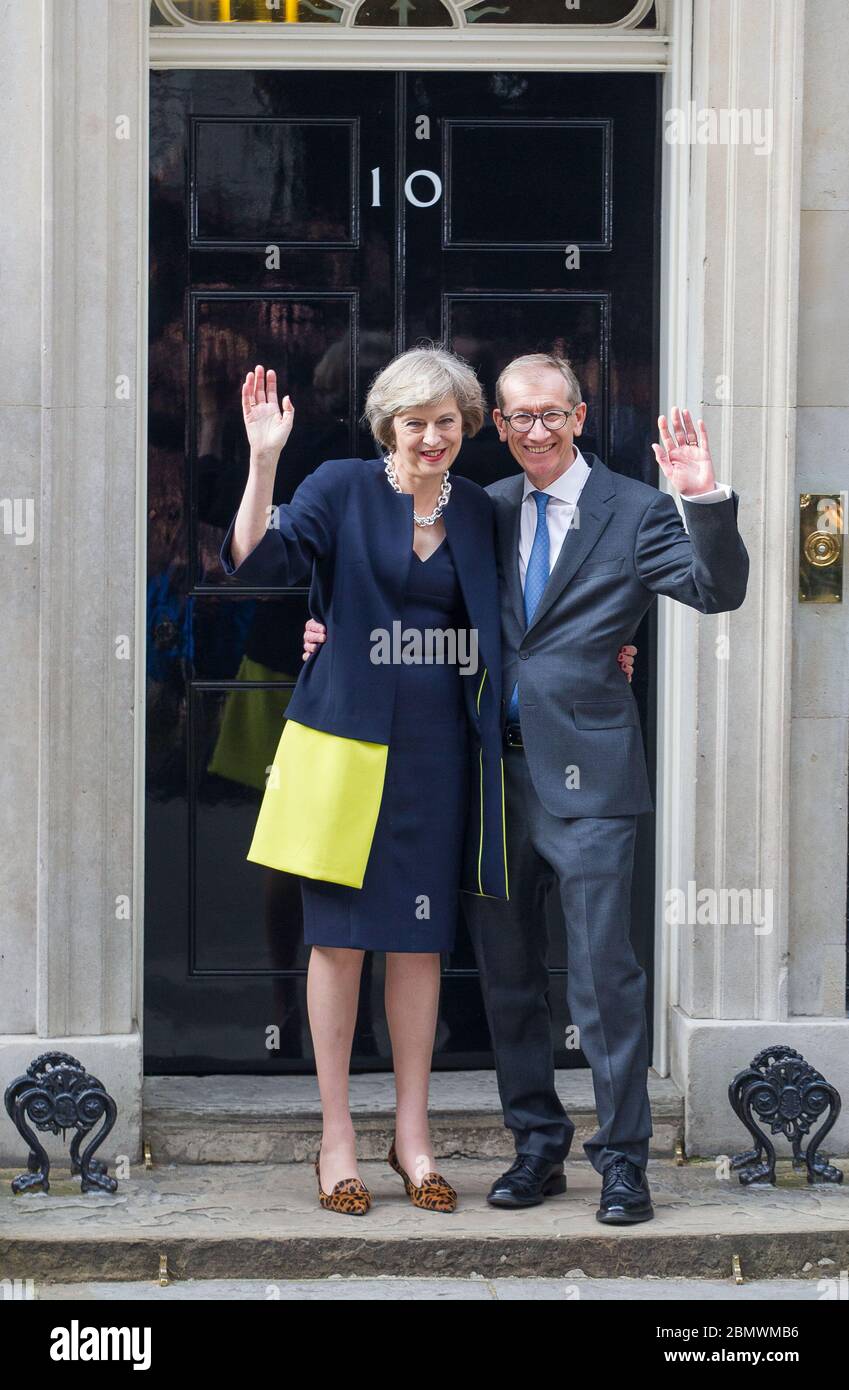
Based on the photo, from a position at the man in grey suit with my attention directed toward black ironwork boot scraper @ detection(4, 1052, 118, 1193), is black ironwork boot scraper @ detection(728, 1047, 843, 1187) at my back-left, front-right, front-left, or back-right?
back-right

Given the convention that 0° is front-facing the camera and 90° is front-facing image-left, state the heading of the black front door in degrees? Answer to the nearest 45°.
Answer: approximately 0°

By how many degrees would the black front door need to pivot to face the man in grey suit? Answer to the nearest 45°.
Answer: approximately 45° to its left
